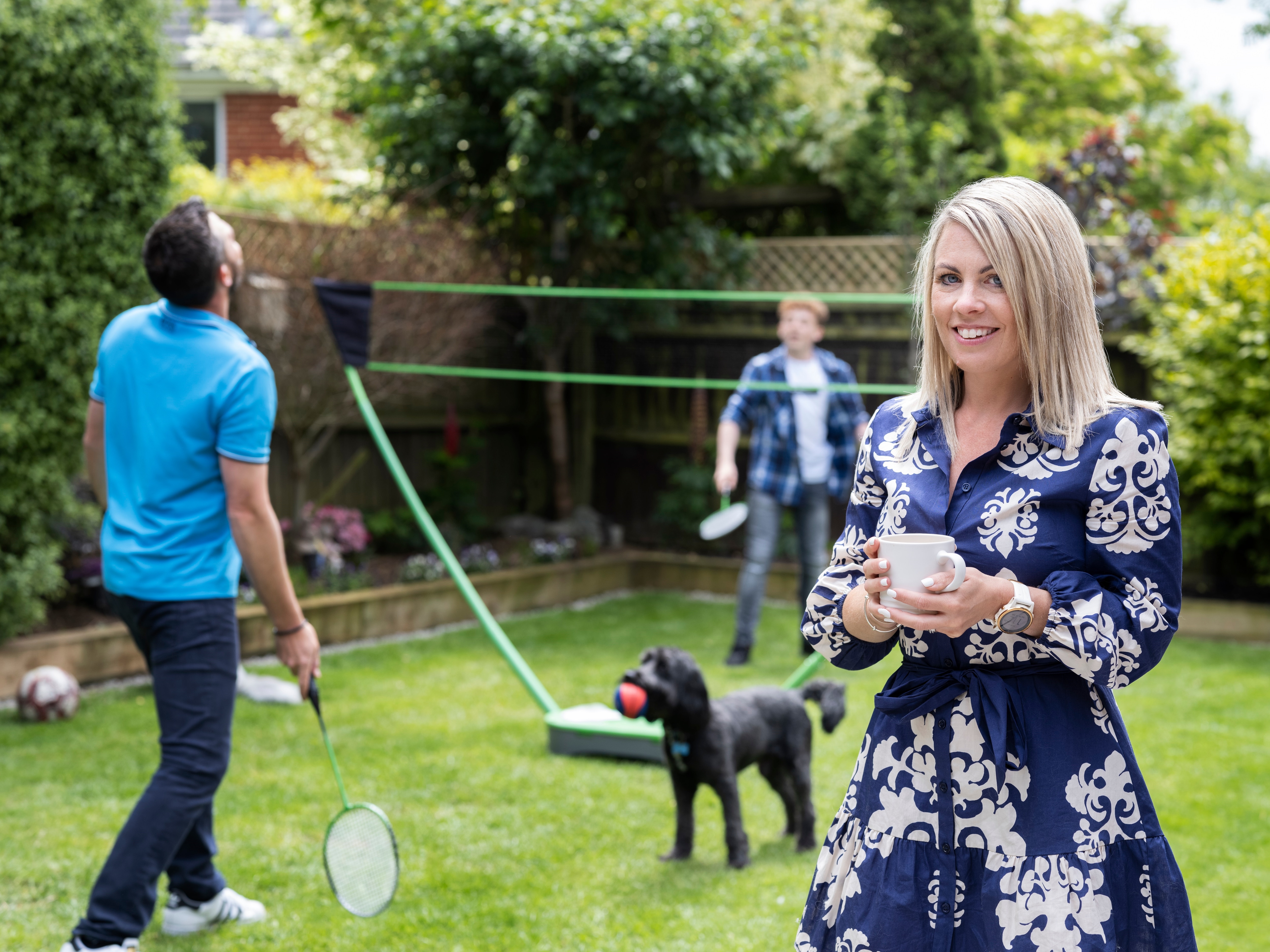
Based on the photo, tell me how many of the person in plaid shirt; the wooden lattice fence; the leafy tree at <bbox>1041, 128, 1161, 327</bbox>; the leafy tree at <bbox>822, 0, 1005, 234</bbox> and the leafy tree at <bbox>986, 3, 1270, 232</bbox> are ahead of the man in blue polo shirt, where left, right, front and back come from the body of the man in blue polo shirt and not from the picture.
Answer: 5

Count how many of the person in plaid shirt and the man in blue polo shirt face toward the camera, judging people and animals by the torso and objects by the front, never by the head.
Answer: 1

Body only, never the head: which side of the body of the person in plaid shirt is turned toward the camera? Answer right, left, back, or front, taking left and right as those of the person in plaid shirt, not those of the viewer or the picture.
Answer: front

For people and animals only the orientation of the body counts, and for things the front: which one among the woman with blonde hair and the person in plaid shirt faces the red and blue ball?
the person in plaid shirt

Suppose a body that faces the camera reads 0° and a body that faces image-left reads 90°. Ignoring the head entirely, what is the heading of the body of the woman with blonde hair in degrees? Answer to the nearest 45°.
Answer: approximately 45°

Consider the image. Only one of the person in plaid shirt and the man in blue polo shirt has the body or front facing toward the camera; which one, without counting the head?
the person in plaid shirt

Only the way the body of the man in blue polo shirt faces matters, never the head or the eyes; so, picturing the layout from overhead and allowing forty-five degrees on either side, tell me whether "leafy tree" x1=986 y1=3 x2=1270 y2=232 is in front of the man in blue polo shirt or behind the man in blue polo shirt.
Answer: in front

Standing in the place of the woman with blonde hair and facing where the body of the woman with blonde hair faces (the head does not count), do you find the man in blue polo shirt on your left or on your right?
on your right

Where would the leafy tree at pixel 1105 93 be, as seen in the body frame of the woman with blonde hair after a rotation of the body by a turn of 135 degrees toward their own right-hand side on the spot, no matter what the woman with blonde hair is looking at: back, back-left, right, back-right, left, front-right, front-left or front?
front

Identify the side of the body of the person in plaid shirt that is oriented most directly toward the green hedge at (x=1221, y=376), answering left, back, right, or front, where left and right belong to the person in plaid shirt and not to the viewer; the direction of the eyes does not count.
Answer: left

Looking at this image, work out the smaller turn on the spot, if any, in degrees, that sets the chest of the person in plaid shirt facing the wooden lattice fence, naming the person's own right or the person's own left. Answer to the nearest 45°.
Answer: approximately 180°

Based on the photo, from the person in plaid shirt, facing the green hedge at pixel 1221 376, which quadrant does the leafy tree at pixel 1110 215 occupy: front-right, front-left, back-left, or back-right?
front-left

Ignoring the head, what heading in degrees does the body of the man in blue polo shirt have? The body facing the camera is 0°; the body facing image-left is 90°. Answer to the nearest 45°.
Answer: approximately 225°

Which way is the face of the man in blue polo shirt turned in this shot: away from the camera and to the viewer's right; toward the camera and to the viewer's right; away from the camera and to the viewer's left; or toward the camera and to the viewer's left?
away from the camera and to the viewer's right

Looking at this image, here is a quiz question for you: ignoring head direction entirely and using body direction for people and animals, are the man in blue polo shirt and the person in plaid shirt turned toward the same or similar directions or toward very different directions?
very different directions
